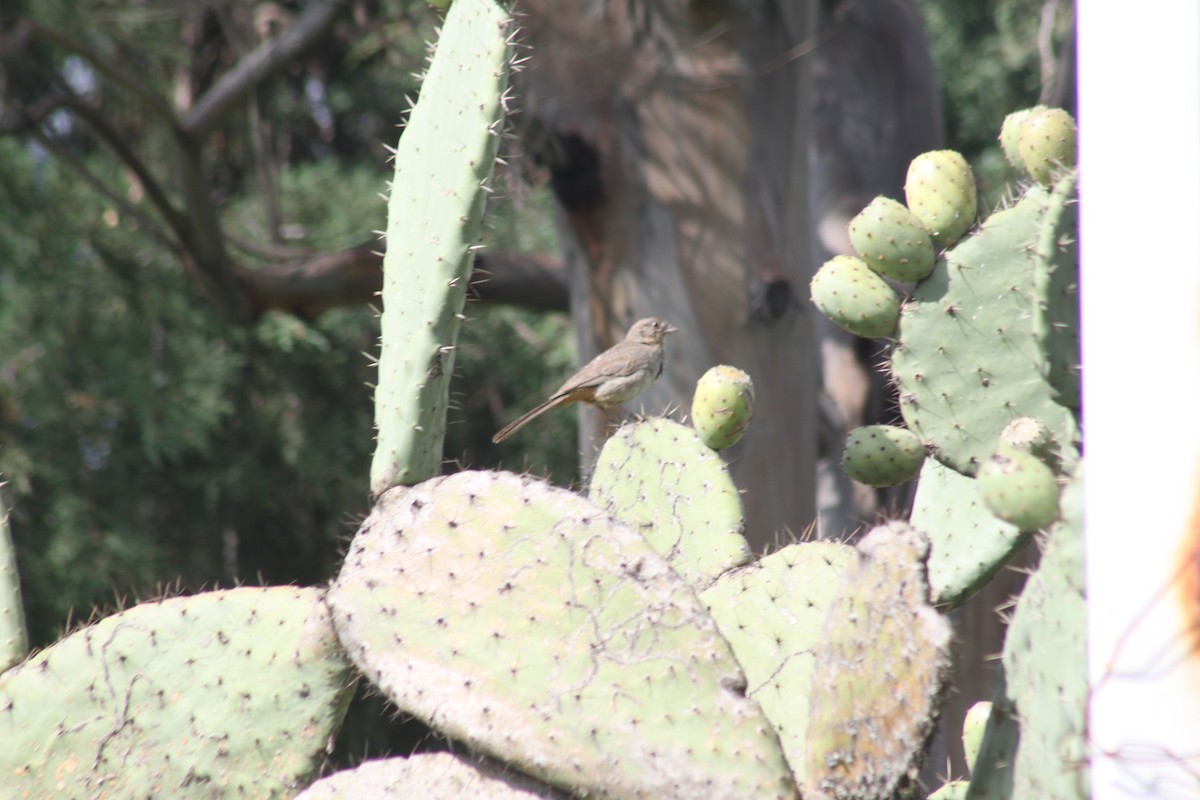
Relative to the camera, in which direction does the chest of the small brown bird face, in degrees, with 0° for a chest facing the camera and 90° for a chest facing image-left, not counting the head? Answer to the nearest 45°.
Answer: approximately 270°
